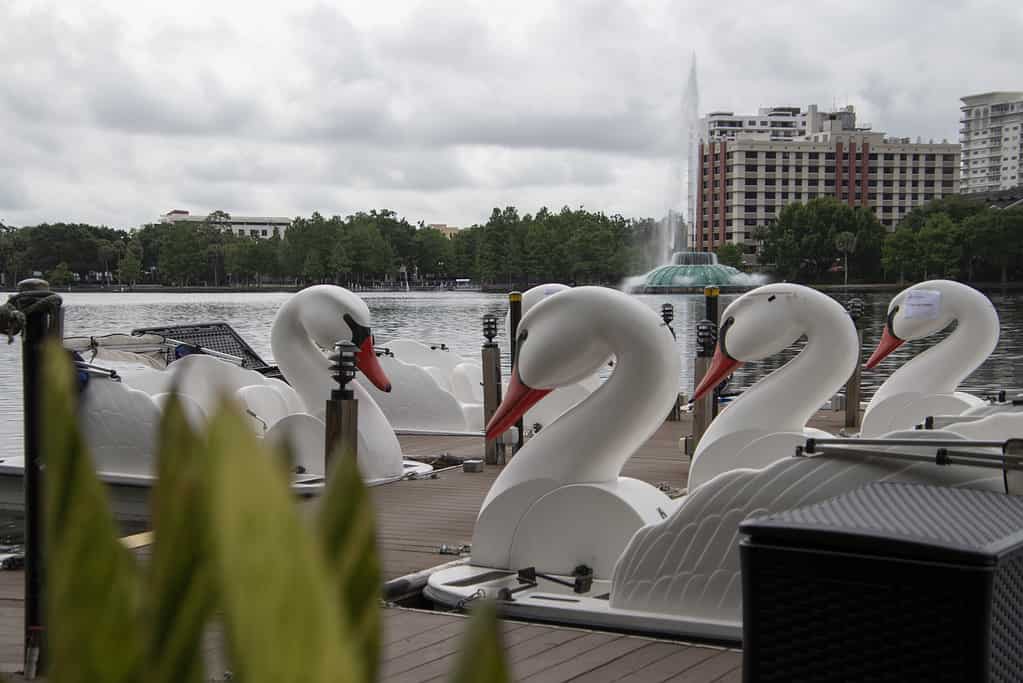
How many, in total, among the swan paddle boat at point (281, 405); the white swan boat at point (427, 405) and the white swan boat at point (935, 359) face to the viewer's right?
2

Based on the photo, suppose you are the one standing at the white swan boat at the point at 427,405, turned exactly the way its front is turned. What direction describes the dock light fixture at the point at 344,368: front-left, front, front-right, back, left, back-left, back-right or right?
right

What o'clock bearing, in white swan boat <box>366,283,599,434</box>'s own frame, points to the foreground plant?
The foreground plant is roughly at 3 o'clock from the white swan boat.

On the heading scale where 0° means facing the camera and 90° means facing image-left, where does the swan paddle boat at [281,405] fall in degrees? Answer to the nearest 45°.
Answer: approximately 270°

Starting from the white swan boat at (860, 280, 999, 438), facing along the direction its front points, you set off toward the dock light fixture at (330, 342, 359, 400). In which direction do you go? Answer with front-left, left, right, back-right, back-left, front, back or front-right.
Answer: front-left

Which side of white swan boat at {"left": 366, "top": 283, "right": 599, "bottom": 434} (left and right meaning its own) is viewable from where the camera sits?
right

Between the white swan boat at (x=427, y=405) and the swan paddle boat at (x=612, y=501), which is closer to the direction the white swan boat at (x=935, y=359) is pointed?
the white swan boat

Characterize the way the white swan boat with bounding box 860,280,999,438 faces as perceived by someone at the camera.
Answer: facing to the left of the viewer

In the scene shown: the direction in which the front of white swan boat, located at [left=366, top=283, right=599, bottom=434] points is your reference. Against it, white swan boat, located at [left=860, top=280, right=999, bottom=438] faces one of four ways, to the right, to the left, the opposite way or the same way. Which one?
the opposite way

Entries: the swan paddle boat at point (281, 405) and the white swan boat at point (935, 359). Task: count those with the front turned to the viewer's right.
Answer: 1

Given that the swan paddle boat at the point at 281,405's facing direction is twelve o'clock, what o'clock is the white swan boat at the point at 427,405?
The white swan boat is roughly at 10 o'clock from the swan paddle boat.

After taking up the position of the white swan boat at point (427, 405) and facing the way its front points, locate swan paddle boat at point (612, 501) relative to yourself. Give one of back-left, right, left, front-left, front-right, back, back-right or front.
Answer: right

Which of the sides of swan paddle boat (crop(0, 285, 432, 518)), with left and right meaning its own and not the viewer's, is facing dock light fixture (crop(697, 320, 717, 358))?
front
